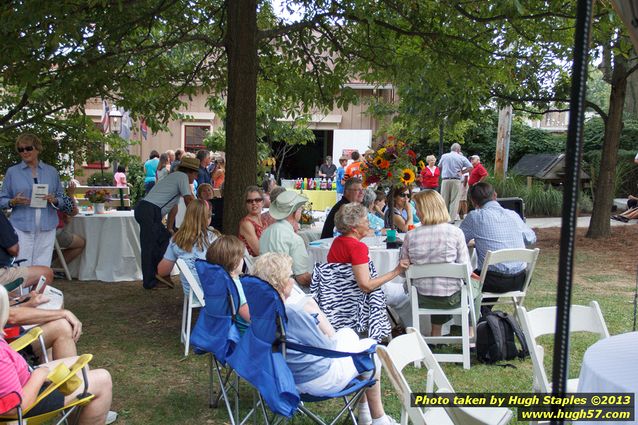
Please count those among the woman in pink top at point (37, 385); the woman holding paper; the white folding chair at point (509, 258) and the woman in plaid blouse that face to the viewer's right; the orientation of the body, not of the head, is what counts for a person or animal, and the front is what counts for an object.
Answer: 1

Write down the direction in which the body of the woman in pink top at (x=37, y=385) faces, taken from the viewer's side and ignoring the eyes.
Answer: to the viewer's right

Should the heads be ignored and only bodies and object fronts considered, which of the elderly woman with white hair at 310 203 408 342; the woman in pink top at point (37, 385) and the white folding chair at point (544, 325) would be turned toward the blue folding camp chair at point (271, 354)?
the woman in pink top

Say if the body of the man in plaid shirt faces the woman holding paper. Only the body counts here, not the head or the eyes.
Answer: no

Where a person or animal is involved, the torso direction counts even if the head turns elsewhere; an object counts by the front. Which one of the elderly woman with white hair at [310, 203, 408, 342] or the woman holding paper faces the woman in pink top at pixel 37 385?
the woman holding paper

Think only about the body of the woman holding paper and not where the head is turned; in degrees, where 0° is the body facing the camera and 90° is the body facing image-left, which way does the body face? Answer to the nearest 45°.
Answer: approximately 0°

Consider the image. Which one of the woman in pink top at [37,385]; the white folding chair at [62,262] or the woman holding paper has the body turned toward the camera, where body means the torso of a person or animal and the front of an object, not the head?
the woman holding paper

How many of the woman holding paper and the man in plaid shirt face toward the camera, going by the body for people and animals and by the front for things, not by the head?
1

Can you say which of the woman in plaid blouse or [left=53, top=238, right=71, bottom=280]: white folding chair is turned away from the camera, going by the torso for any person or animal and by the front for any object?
the woman in plaid blouse

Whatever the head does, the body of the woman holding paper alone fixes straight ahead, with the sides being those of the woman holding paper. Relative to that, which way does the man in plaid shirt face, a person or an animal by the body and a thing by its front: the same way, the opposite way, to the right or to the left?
the opposite way

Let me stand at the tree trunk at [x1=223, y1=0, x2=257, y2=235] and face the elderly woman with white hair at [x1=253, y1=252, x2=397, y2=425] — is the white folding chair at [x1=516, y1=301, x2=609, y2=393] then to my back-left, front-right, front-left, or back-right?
front-left

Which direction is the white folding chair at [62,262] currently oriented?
to the viewer's right

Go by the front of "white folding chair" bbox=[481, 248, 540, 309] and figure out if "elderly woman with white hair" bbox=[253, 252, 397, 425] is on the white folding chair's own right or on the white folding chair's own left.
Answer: on the white folding chair's own left

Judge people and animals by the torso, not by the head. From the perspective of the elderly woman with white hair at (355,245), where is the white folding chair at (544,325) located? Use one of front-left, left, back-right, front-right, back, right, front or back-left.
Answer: right

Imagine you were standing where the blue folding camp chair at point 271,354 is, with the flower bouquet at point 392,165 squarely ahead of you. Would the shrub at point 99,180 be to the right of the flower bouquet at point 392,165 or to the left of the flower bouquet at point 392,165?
left

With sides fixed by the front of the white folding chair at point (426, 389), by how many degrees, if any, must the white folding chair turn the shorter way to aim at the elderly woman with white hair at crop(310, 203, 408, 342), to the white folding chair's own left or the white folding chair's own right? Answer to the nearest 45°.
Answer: approximately 135° to the white folding chair's own left
